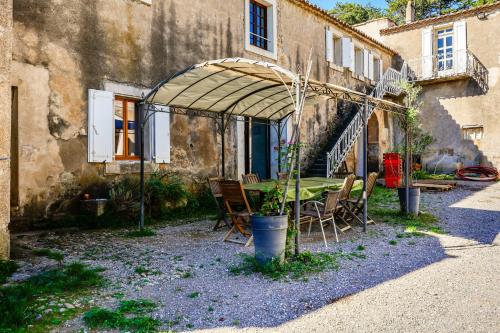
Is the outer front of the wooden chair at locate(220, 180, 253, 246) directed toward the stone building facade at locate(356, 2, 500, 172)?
yes

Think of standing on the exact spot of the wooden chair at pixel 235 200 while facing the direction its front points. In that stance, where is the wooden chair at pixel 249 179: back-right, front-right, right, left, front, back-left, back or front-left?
front-left

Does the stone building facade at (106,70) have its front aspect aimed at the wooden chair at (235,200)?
yes

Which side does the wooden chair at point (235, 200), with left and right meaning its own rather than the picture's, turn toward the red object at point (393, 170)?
front

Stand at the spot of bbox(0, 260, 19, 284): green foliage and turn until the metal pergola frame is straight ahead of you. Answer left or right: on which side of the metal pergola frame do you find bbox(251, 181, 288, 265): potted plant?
right

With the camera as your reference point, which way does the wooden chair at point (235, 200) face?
facing away from the viewer and to the right of the viewer

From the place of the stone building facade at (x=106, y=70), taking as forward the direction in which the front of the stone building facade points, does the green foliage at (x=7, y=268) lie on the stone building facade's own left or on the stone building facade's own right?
on the stone building facade's own right

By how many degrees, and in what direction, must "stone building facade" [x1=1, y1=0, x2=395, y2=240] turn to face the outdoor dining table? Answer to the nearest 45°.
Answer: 0° — it already faces it

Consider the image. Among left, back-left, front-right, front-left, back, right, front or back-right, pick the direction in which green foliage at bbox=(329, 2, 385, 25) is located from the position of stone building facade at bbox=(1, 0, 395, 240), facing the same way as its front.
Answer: left

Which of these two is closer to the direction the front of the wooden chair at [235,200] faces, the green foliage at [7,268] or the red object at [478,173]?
the red object

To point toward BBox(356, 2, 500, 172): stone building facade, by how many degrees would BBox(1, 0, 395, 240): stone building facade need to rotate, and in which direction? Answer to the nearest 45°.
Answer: approximately 90° to its left

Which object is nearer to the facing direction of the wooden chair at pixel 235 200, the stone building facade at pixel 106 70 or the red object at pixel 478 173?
the red object

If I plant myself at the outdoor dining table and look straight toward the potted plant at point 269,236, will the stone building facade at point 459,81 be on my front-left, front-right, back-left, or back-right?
back-left

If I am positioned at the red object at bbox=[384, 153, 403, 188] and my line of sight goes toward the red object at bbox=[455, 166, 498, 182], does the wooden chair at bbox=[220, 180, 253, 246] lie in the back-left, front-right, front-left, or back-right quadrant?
back-right

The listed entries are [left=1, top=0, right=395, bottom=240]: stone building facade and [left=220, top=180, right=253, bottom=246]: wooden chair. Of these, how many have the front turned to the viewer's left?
0

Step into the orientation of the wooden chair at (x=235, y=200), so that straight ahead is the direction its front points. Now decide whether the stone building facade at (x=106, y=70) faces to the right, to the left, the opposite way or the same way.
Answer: to the right

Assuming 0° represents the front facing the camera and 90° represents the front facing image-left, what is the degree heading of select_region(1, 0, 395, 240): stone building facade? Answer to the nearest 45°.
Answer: approximately 315°
